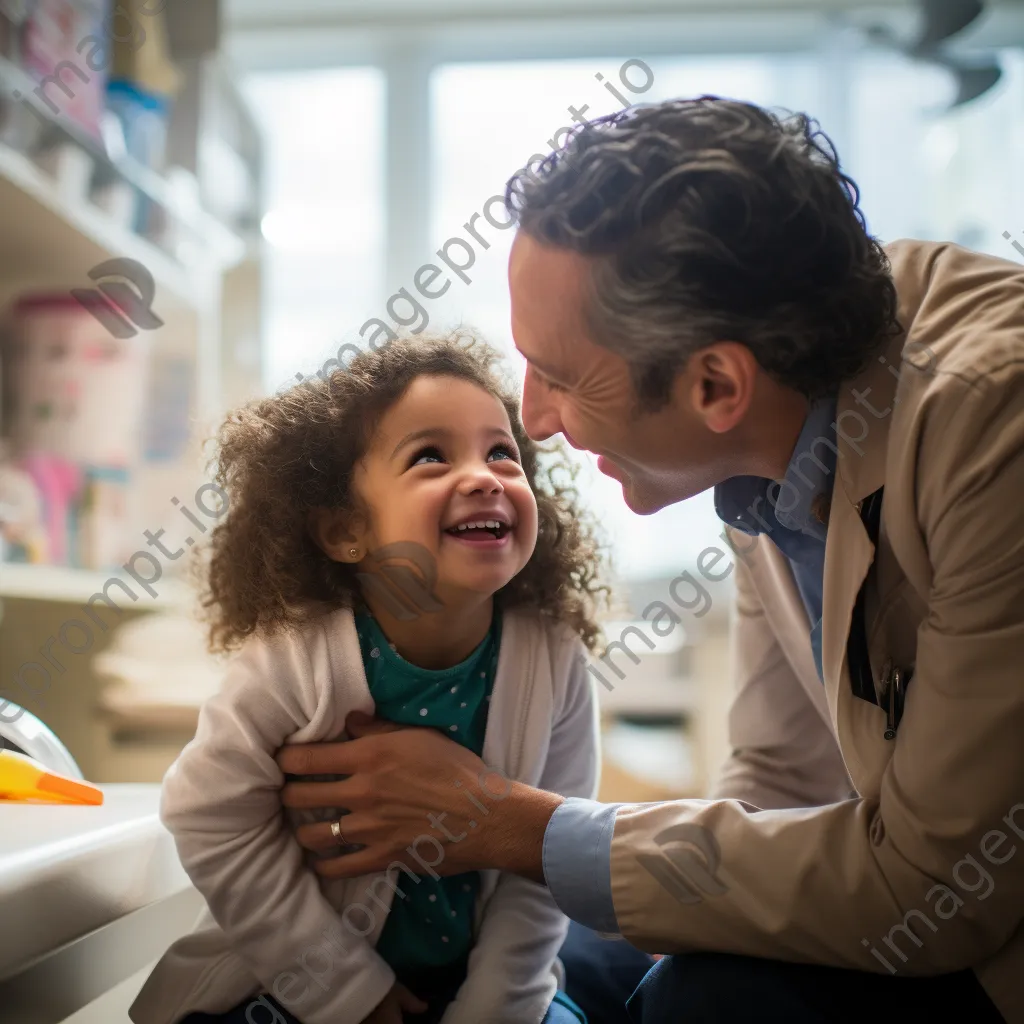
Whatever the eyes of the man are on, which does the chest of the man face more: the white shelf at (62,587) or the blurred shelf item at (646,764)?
the white shelf

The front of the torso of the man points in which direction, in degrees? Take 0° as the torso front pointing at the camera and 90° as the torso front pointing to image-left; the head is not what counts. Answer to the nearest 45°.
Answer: approximately 90°

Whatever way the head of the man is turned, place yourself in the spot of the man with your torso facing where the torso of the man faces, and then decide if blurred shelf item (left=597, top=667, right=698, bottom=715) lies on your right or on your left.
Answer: on your right

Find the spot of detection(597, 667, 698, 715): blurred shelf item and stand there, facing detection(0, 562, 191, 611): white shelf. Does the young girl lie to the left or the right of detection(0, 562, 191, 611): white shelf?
left

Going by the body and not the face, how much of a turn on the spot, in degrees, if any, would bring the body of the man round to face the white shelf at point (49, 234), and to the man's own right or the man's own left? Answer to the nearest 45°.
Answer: approximately 45° to the man's own right

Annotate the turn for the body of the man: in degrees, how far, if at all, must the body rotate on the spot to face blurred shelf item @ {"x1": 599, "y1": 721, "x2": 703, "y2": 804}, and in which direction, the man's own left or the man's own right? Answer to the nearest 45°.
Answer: approximately 90° to the man's own right
